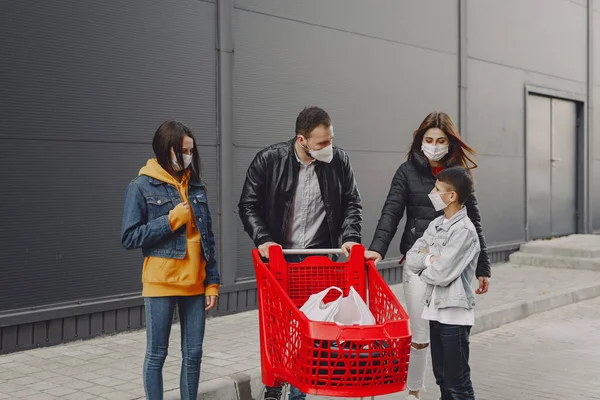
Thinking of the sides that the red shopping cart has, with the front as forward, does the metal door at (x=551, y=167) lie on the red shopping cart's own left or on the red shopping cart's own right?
on the red shopping cart's own left

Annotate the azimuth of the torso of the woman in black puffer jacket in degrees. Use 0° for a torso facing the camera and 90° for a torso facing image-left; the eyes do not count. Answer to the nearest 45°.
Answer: approximately 0°

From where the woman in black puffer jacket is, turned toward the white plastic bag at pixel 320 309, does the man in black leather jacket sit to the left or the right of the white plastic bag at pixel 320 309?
right

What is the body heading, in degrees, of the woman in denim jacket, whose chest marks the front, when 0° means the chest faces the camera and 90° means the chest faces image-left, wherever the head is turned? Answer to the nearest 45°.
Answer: approximately 315°

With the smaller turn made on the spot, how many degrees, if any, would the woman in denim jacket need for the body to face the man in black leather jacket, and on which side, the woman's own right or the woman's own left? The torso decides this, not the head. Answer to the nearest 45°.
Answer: approximately 45° to the woman's own left

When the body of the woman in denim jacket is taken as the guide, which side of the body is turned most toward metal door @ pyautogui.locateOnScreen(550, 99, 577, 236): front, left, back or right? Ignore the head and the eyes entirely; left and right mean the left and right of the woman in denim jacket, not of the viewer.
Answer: left

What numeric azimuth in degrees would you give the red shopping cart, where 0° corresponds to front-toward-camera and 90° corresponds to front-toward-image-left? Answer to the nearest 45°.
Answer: approximately 315°
